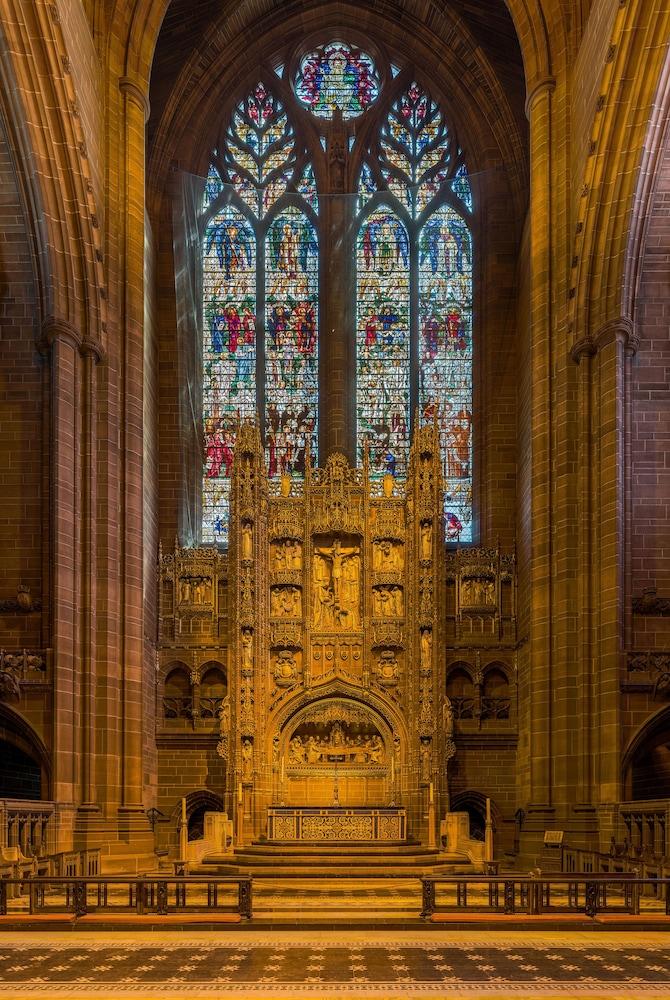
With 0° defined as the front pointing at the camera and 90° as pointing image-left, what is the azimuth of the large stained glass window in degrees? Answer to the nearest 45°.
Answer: approximately 0°
